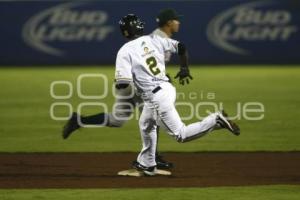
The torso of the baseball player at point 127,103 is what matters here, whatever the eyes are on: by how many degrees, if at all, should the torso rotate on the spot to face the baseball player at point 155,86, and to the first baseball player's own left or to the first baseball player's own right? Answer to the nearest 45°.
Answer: approximately 45° to the first baseball player's own right

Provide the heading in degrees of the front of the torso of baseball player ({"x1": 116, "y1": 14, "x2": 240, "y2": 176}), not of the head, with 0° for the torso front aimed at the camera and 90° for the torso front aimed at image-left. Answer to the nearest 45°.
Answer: approximately 135°

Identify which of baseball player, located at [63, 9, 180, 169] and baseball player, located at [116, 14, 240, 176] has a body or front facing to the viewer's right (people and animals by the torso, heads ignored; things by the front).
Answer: baseball player, located at [63, 9, 180, 169]

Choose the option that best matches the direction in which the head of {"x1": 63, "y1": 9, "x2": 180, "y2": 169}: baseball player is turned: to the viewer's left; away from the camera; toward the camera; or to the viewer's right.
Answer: to the viewer's right

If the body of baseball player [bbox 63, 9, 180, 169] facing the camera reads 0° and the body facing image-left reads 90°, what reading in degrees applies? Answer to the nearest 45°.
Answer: approximately 270°

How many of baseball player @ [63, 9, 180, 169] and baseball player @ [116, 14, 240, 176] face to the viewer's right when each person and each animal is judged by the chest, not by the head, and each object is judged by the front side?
1
